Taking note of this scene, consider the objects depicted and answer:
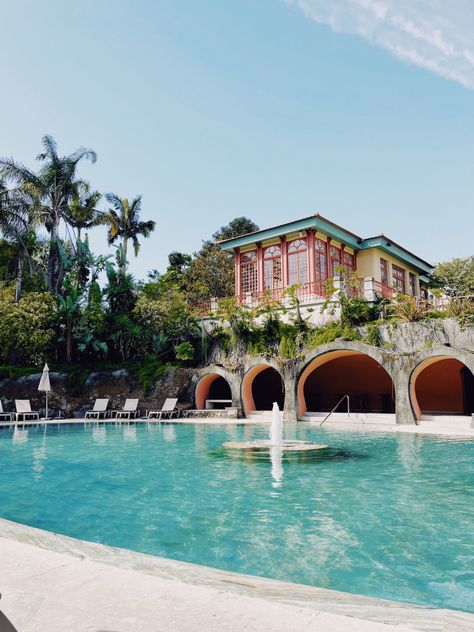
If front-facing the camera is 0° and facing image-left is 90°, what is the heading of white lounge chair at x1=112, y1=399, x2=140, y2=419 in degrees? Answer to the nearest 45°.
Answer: approximately 45°

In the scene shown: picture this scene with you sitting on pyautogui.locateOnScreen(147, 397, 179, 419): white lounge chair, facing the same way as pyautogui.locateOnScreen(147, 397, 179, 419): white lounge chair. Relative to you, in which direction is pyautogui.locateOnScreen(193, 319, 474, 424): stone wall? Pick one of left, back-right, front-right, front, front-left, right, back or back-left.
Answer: left

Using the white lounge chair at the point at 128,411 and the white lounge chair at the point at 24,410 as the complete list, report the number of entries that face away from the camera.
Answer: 0

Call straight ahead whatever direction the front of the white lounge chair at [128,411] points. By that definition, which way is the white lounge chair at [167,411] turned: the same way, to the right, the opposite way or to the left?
the same way

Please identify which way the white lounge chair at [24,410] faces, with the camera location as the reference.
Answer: facing the viewer and to the right of the viewer

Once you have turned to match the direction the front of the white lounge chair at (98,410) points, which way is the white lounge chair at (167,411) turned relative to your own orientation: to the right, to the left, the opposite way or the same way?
the same way

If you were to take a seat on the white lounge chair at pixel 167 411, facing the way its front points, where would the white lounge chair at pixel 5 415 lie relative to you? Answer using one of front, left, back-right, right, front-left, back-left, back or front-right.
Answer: front-right

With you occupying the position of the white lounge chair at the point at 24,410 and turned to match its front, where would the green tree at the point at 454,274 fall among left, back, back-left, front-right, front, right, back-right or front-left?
front-left
